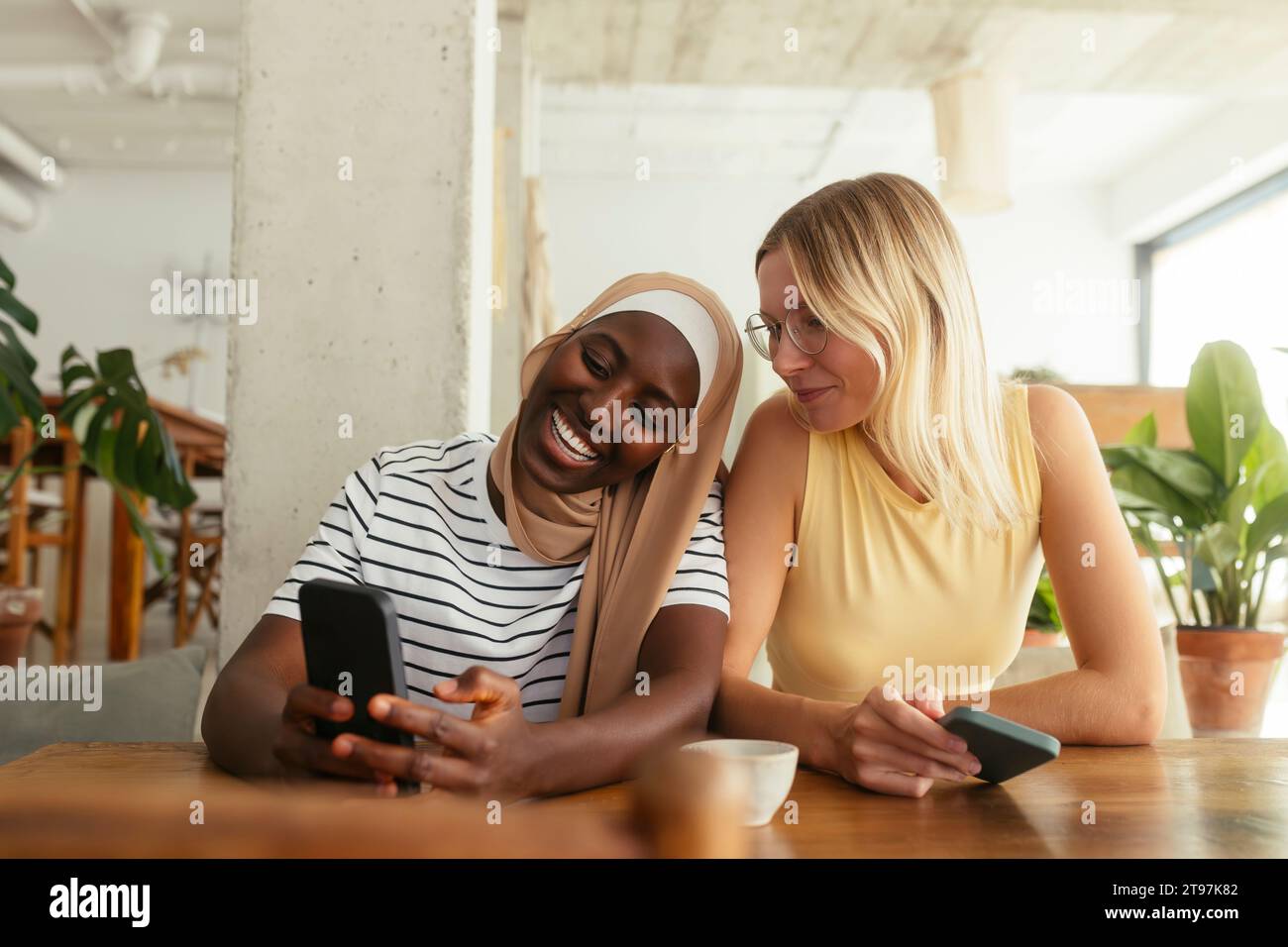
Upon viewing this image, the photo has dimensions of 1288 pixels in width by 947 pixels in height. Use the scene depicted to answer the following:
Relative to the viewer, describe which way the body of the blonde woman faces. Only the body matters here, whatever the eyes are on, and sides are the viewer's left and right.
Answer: facing the viewer

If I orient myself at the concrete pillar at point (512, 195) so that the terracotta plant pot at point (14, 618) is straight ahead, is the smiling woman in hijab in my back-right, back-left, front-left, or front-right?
front-left

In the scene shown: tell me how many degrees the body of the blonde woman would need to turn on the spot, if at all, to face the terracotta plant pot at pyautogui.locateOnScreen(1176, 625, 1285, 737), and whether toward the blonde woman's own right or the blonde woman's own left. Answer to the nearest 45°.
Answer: approximately 135° to the blonde woman's own left

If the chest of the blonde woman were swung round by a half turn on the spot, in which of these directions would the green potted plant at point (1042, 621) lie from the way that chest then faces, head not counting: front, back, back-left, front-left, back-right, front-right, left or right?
front

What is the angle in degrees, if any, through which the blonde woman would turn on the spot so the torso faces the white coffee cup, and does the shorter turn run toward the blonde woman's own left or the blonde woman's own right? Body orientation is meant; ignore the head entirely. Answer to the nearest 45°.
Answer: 0° — they already face it

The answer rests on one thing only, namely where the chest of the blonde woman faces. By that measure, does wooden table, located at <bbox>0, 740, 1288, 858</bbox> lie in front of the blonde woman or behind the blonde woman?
in front

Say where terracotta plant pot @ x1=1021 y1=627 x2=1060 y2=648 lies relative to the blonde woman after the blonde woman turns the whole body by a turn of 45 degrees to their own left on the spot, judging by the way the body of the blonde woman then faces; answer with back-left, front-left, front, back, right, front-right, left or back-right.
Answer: back-left

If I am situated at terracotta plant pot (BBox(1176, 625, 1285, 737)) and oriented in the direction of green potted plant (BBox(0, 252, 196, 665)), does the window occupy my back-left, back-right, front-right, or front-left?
back-right

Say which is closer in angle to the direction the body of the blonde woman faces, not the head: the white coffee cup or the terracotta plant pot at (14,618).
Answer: the white coffee cup

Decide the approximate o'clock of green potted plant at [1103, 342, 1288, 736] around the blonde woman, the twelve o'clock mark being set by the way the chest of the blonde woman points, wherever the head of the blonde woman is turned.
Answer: The green potted plant is roughly at 7 o'clock from the blonde woman.

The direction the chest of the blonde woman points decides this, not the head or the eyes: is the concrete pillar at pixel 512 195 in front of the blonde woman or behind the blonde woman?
behind

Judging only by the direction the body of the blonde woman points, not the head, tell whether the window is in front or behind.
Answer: behind
